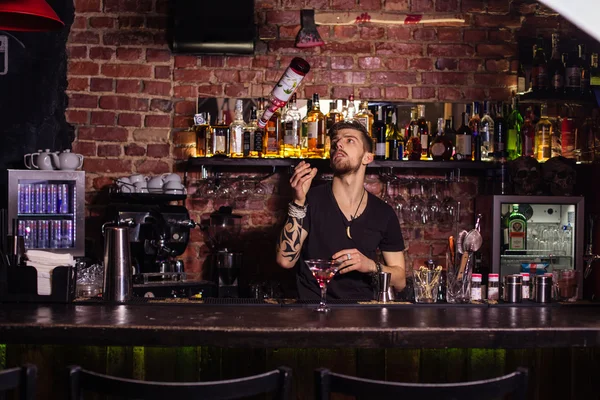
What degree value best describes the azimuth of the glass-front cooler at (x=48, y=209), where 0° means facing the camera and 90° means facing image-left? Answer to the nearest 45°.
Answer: approximately 0°

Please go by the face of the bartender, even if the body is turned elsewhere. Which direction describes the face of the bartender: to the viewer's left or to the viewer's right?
to the viewer's left

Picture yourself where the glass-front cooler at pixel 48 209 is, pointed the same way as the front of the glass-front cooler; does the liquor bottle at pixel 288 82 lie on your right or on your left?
on your left

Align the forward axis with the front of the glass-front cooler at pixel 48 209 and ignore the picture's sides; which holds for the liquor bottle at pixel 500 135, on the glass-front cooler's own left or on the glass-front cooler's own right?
on the glass-front cooler's own left

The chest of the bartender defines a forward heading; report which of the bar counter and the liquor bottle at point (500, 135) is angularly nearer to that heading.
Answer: the bar counter

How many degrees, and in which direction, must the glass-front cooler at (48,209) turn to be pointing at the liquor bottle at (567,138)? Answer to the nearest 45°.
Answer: approximately 90° to its left

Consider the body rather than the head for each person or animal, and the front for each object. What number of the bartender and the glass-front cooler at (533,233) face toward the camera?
2

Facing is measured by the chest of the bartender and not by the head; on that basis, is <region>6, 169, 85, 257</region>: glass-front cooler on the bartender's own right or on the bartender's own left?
on the bartender's own right
